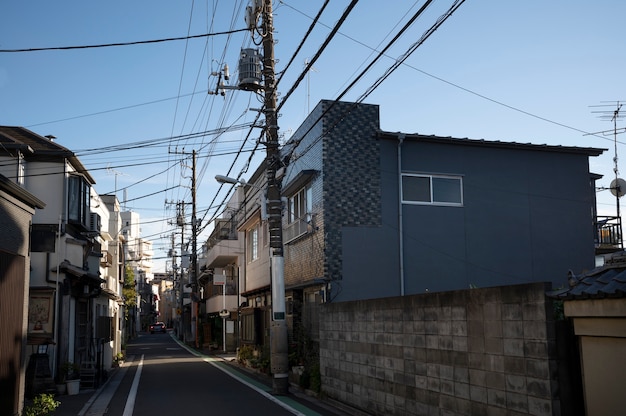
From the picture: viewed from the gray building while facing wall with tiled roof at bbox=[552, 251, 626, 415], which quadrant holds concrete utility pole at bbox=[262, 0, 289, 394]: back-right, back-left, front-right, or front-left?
front-right

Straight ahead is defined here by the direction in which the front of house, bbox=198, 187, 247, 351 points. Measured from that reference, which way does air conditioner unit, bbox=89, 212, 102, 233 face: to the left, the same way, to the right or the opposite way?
the opposite way

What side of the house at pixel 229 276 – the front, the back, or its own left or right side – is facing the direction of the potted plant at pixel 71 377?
left

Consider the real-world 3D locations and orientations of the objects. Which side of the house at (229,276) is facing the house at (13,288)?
left

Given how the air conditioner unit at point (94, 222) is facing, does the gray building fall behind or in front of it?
in front

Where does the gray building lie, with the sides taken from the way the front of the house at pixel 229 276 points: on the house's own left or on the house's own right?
on the house's own left

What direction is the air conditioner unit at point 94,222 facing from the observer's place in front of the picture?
facing to the right of the viewer

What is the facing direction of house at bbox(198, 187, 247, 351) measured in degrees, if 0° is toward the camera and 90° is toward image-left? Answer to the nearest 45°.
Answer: approximately 90°

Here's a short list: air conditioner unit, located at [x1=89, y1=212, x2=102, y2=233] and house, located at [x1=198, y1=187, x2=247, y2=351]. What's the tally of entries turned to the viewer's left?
1
